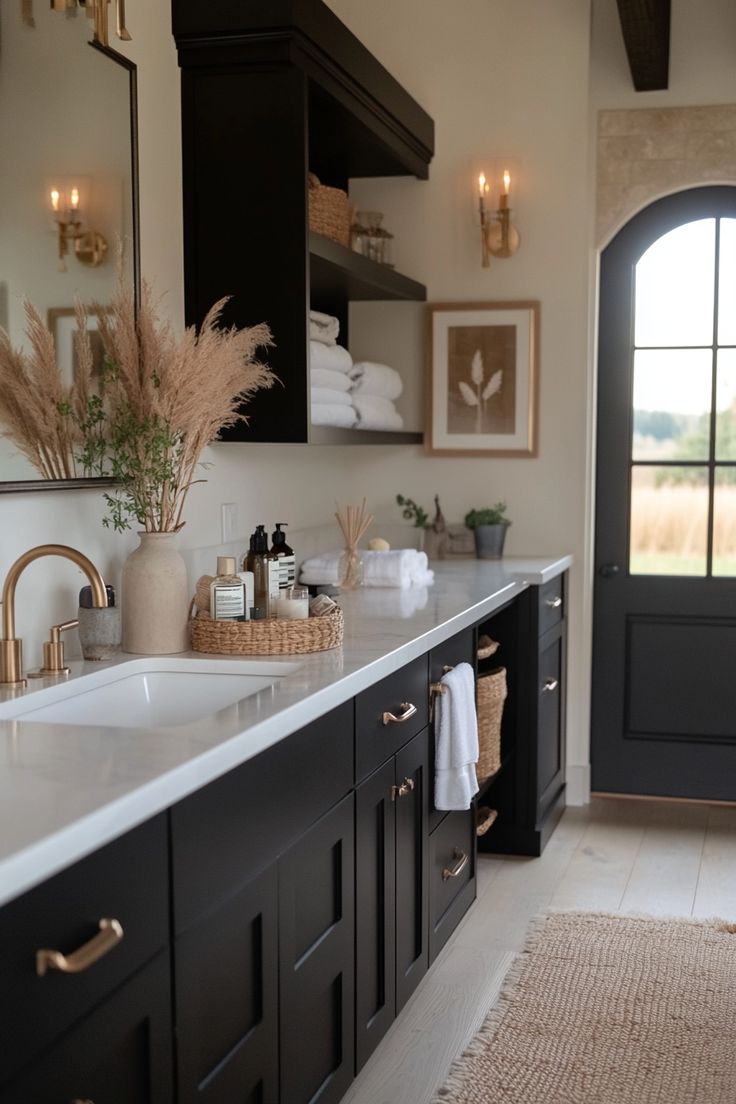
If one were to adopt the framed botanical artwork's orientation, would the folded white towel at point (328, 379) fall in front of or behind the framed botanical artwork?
in front

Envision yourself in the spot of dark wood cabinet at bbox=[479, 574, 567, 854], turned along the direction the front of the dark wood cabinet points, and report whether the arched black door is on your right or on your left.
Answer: on your left

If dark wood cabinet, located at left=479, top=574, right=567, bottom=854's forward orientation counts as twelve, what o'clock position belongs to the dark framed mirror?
The dark framed mirror is roughly at 4 o'clock from the dark wood cabinet.

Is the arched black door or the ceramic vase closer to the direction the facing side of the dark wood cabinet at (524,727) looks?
the arched black door

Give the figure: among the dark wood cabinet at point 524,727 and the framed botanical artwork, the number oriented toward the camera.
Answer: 1

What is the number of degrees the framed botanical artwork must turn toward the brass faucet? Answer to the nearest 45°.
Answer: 0° — it already faces it

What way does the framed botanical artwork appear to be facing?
toward the camera

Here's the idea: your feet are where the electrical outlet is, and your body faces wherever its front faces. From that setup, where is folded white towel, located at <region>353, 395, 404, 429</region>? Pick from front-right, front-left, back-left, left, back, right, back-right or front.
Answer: left

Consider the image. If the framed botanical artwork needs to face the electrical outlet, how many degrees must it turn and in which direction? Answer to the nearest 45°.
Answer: approximately 45° to its right

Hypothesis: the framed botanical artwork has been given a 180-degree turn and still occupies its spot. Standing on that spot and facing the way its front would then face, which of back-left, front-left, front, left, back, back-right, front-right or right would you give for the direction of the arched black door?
right

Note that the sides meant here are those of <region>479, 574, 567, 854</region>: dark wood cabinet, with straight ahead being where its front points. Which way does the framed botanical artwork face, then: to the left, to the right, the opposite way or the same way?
to the right

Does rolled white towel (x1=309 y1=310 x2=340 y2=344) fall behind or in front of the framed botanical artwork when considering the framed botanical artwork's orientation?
in front

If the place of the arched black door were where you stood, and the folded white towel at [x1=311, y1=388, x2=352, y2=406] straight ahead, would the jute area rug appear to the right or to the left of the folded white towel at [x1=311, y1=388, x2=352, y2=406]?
left

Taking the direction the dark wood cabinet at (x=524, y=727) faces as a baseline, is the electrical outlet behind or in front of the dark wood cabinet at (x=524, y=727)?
behind

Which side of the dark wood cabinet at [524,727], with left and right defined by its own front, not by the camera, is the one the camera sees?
right
